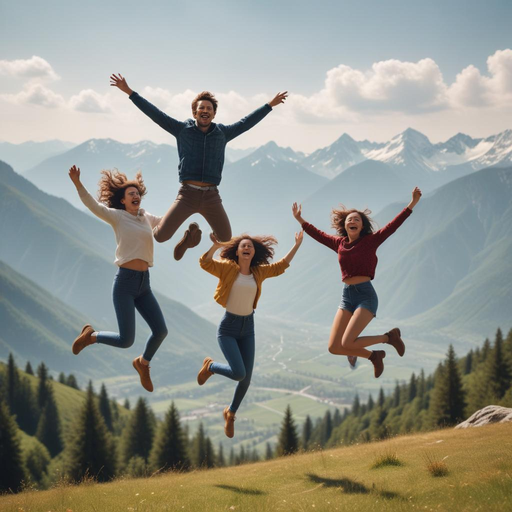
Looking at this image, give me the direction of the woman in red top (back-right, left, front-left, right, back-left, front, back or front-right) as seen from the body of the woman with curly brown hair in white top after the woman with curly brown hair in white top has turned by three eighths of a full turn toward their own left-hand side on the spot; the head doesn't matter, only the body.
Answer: right

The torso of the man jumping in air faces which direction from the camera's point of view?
toward the camera

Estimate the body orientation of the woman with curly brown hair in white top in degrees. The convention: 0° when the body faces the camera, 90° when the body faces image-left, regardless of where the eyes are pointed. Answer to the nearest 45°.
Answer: approximately 315°

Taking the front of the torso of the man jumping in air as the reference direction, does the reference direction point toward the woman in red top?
no

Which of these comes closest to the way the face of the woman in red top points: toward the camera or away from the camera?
toward the camera

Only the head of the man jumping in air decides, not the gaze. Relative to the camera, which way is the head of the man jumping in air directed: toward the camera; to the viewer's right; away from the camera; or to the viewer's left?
toward the camera

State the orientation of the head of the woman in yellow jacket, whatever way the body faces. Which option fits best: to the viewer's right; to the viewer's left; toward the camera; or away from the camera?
toward the camera

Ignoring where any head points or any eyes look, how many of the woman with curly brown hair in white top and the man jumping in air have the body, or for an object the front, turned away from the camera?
0

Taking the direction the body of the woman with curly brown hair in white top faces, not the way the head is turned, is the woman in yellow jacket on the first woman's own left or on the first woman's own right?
on the first woman's own left
